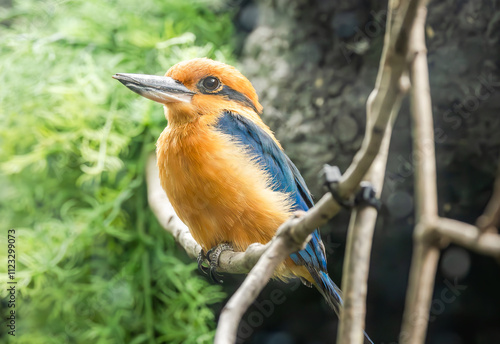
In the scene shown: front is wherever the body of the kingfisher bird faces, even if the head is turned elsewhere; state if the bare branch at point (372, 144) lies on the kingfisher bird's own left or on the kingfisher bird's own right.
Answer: on the kingfisher bird's own left

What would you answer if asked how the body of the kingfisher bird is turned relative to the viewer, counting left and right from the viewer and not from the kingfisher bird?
facing the viewer and to the left of the viewer

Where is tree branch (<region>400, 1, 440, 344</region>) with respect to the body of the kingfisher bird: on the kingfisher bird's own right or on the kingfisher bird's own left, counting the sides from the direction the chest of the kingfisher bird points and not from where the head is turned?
on the kingfisher bird's own left
